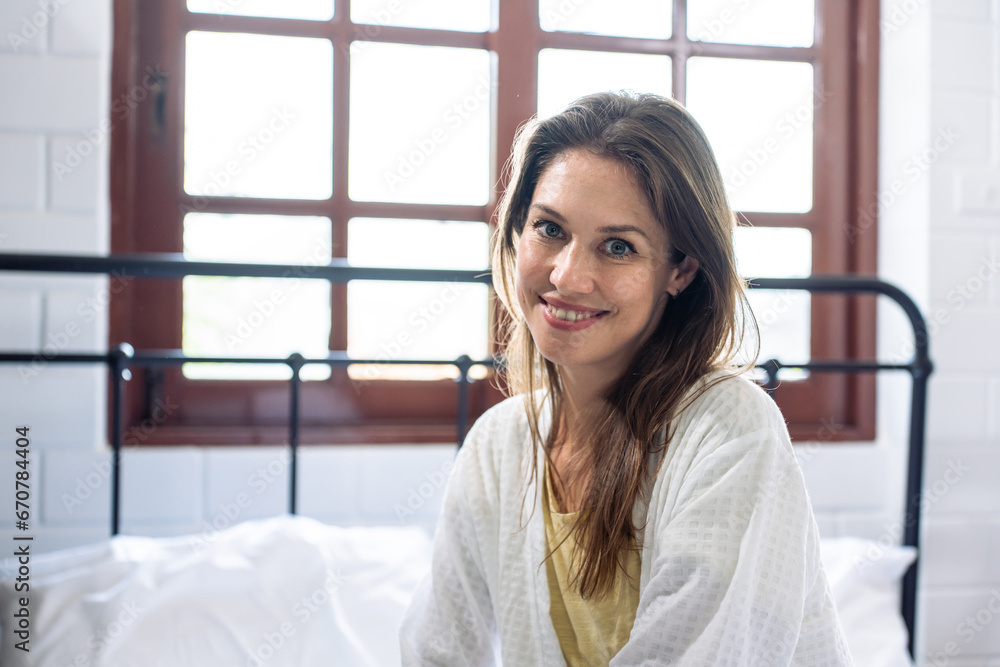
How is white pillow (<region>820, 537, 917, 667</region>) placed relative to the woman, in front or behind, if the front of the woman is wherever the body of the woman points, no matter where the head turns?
behind

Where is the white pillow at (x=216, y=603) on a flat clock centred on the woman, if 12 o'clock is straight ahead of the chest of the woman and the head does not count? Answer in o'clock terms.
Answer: The white pillow is roughly at 2 o'clock from the woman.

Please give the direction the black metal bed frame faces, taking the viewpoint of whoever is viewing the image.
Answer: facing the viewer

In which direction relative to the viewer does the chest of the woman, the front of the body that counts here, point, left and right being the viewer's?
facing the viewer and to the left of the viewer
